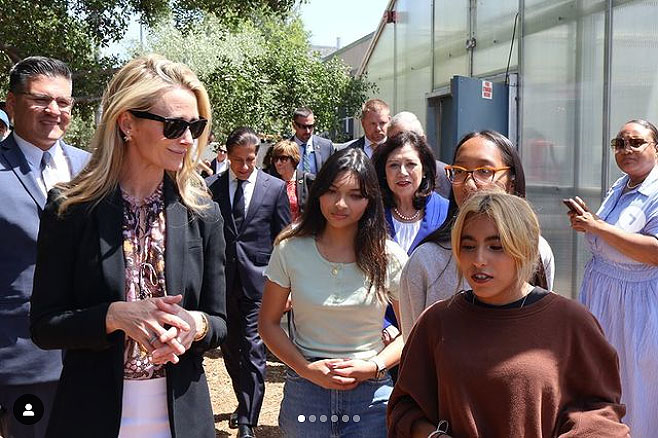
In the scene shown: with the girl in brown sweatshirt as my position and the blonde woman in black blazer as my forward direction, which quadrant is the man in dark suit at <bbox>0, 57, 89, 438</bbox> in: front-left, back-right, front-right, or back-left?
front-right

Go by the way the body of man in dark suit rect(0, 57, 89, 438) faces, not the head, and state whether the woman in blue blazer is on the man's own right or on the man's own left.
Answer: on the man's own left

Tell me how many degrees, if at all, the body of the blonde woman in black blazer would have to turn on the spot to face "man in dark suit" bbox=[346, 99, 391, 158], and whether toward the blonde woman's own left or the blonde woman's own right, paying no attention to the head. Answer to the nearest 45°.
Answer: approximately 90° to the blonde woman's own left

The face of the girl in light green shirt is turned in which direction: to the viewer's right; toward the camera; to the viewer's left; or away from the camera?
toward the camera

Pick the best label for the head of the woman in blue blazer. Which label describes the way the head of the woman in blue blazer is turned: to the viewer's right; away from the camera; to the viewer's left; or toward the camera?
toward the camera

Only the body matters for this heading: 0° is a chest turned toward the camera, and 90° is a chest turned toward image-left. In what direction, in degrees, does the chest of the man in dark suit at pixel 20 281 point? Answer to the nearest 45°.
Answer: approximately 315°

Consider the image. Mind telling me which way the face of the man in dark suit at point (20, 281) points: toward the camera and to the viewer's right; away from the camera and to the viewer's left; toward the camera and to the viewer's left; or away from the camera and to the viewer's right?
toward the camera and to the viewer's right

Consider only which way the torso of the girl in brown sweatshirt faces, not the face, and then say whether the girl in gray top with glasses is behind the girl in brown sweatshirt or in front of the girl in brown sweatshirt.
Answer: behind

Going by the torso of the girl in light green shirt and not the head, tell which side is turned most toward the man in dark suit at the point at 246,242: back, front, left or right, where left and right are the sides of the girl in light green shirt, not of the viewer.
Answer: back

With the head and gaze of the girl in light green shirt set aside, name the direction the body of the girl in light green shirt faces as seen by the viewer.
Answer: toward the camera

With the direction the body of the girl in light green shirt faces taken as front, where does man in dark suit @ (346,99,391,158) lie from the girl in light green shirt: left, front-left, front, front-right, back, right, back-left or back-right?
back

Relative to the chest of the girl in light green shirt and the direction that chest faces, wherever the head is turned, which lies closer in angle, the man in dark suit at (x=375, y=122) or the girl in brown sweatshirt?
the girl in brown sweatshirt

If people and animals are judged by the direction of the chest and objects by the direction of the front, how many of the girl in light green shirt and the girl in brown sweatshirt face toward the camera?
2

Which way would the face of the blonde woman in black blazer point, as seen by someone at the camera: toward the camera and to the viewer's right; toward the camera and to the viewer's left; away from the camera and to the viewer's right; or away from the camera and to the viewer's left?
toward the camera and to the viewer's right

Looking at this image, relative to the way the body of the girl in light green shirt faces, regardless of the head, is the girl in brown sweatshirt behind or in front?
in front

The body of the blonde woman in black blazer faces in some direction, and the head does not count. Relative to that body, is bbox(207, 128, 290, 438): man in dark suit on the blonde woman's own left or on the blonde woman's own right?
on the blonde woman's own left

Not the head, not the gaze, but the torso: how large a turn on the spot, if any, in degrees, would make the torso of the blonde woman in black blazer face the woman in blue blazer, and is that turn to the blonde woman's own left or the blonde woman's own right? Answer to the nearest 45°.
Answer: approximately 90° to the blonde woman's own left

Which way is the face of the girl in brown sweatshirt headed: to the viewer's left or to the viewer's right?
to the viewer's left

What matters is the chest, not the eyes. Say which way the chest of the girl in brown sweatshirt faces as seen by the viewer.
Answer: toward the camera
